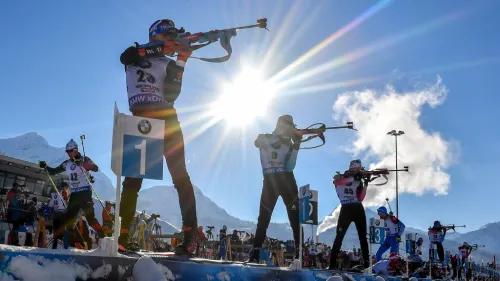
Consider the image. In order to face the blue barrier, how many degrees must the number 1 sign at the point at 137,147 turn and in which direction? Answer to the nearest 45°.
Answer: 0° — it already faces it

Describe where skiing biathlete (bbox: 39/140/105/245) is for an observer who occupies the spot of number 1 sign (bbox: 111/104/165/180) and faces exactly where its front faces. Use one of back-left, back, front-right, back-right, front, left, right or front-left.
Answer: back

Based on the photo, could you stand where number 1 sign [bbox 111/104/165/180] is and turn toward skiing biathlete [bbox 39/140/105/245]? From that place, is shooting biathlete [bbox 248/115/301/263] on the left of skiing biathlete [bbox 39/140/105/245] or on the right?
right

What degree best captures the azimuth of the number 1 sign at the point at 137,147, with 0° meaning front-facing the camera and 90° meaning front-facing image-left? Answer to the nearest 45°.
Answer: approximately 0°
